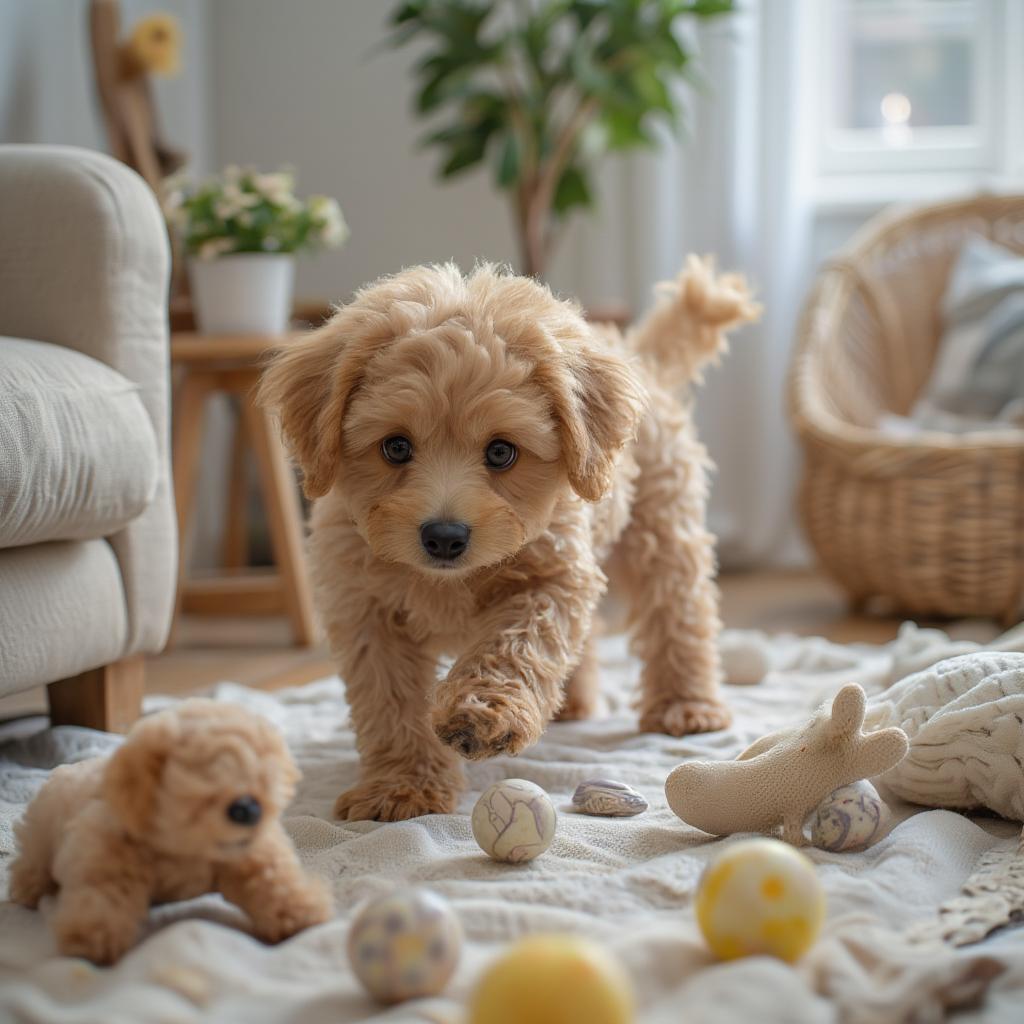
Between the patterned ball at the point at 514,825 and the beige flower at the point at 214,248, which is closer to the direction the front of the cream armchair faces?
the patterned ball

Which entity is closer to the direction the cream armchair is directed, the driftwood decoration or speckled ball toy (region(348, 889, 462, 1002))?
the speckled ball toy

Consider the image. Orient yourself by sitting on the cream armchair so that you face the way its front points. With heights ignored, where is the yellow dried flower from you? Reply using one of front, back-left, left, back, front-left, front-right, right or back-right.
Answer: back-left

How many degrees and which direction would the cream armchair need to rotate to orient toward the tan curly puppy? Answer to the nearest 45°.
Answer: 0° — it already faces it

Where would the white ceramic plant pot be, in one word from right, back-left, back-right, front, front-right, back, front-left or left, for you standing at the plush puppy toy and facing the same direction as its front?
back-left

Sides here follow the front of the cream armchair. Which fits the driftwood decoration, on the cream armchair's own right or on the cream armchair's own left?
on the cream armchair's own left

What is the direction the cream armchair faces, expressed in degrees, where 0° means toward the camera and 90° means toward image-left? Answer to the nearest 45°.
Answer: approximately 315°
